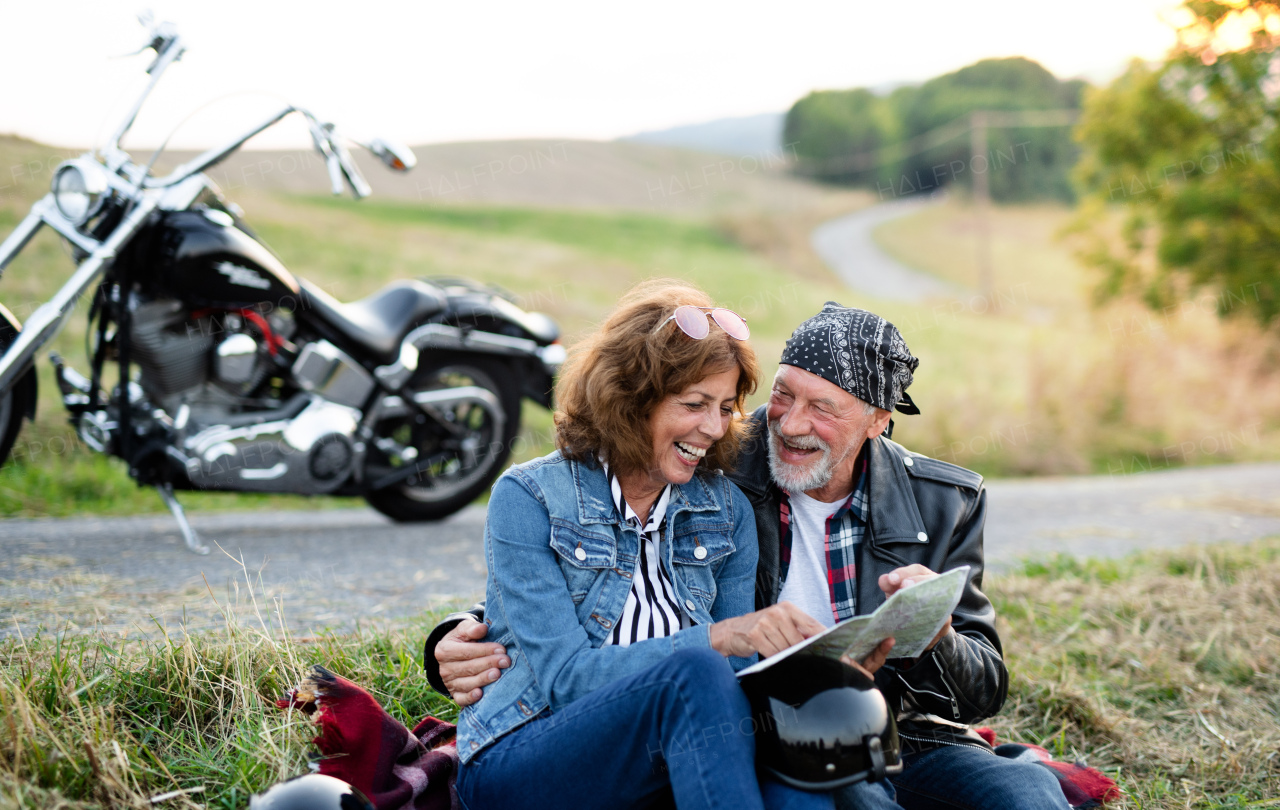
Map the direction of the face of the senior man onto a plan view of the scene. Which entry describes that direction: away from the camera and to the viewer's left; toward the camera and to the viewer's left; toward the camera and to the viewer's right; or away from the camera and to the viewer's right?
toward the camera and to the viewer's left

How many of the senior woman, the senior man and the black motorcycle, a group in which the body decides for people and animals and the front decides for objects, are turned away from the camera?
0

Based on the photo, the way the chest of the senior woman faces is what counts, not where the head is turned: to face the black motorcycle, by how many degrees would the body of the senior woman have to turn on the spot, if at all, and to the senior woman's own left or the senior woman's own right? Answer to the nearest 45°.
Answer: approximately 180°

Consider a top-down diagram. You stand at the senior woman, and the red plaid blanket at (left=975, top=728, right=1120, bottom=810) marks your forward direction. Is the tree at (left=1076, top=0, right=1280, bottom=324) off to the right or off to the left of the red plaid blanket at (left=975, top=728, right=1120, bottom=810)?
left

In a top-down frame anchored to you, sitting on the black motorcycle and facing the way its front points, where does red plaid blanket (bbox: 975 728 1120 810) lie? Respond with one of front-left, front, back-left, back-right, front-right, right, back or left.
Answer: left

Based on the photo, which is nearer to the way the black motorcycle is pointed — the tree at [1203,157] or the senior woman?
the senior woman

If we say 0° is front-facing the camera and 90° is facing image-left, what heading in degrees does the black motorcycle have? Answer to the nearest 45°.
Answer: approximately 45°

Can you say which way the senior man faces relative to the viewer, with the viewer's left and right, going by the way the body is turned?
facing the viewer and to the left of the viewer

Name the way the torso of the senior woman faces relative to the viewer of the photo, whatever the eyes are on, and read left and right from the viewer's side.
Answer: facing the viewer and to the right of the viewer

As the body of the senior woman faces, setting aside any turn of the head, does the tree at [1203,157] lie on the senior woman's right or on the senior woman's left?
on the senior woman's left

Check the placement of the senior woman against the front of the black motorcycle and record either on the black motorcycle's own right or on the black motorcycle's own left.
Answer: on the black motorcycle's own left

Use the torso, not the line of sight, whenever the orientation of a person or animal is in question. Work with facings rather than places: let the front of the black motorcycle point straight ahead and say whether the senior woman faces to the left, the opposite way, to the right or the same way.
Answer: to the left

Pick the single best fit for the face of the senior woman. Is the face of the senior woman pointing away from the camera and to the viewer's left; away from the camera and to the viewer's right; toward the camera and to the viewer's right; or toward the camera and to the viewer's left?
toward the camera and to the viewer's right

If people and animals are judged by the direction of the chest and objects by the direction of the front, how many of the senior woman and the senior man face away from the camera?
0

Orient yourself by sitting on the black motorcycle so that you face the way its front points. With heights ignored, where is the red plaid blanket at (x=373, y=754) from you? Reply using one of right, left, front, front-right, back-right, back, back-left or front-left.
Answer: front-left
